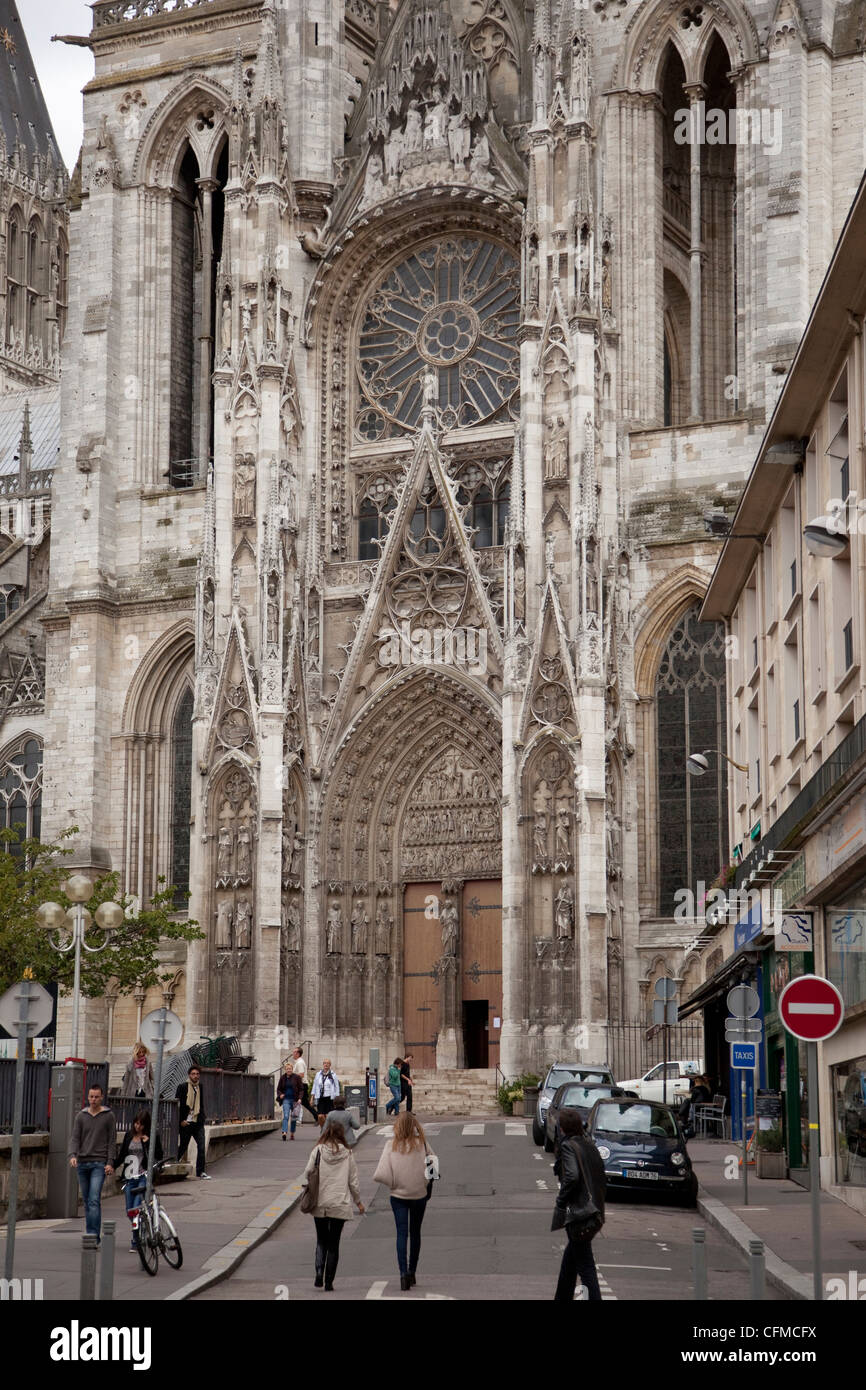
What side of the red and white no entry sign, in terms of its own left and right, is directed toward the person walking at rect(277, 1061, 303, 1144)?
back

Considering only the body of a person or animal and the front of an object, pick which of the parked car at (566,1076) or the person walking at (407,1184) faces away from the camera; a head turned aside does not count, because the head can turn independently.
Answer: the person walking

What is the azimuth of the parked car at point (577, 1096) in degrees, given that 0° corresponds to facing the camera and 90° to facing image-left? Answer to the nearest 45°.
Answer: approximately 0°

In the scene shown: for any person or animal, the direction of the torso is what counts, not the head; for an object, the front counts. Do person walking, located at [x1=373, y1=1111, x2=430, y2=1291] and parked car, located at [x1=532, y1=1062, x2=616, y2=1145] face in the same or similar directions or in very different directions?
very different directions

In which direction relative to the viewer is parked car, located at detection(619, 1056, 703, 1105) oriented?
to the viewer's left

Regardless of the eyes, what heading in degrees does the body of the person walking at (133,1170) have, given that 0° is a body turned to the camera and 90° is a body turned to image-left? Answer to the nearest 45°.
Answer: approximately 0°

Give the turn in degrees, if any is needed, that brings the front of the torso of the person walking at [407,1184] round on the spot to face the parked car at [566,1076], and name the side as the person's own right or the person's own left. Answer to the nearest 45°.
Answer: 0° — they already face it

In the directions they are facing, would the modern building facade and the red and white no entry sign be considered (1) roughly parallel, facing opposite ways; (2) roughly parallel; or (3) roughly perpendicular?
roughly perpendicular

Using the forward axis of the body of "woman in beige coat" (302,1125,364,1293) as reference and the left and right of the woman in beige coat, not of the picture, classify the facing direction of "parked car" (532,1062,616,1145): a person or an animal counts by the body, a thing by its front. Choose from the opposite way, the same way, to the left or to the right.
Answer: the opposite way
